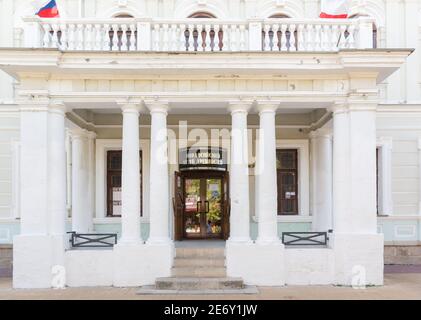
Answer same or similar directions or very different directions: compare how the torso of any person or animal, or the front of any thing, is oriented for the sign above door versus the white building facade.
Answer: same or similar directions

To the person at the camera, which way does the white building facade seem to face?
facing the viewer

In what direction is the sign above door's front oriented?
toward the camera

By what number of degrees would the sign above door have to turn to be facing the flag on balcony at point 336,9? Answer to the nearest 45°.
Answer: approximately 45° to its left

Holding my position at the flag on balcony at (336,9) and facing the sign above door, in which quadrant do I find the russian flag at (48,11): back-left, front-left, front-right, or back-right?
front-left

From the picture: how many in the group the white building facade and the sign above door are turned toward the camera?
2
